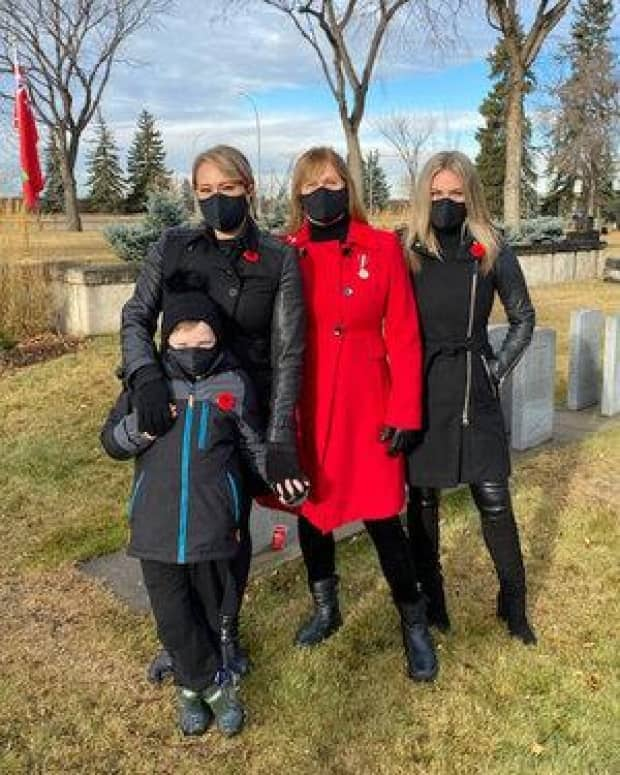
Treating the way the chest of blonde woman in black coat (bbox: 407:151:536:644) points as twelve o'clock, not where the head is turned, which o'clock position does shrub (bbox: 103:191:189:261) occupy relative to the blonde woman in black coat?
The shrub is roughly at 5 o'clock from the blonde woman in black coat.

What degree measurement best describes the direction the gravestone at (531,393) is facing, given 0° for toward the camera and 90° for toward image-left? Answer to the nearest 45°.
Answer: approximately 315°

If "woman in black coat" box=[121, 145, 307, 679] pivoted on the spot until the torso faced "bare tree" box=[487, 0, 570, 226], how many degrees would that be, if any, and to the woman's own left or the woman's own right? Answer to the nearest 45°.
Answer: approximately 135° to the woman's own left

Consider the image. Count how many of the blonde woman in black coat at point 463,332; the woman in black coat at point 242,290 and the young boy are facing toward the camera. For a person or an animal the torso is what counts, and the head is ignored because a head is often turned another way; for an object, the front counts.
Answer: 3

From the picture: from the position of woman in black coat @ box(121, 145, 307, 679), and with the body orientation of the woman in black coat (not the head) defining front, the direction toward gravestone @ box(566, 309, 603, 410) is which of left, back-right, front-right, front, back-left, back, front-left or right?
back-left

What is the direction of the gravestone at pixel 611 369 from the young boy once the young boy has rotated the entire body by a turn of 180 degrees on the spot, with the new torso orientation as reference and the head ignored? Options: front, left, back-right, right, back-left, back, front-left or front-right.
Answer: front-right

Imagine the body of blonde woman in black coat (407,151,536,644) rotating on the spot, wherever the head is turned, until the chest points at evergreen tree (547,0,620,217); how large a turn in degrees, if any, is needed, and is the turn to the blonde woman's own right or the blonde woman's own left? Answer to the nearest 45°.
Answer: approximately 180°

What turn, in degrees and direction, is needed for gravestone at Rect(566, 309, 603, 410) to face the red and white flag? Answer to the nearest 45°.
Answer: approximately 135° to its right

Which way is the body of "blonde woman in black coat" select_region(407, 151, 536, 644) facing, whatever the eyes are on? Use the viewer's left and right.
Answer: facing the viewer

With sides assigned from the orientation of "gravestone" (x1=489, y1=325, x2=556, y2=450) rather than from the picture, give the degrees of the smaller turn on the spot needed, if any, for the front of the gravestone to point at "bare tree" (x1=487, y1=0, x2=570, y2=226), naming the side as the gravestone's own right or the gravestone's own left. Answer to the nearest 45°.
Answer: approximately 135° to the gravestone's own left

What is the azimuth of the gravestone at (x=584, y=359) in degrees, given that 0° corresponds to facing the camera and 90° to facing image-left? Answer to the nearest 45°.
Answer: approximately 315°

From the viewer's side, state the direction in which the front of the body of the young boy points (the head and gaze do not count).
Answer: toward the camera

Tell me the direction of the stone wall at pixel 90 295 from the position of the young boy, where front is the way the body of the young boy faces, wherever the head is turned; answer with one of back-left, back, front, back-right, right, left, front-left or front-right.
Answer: back
